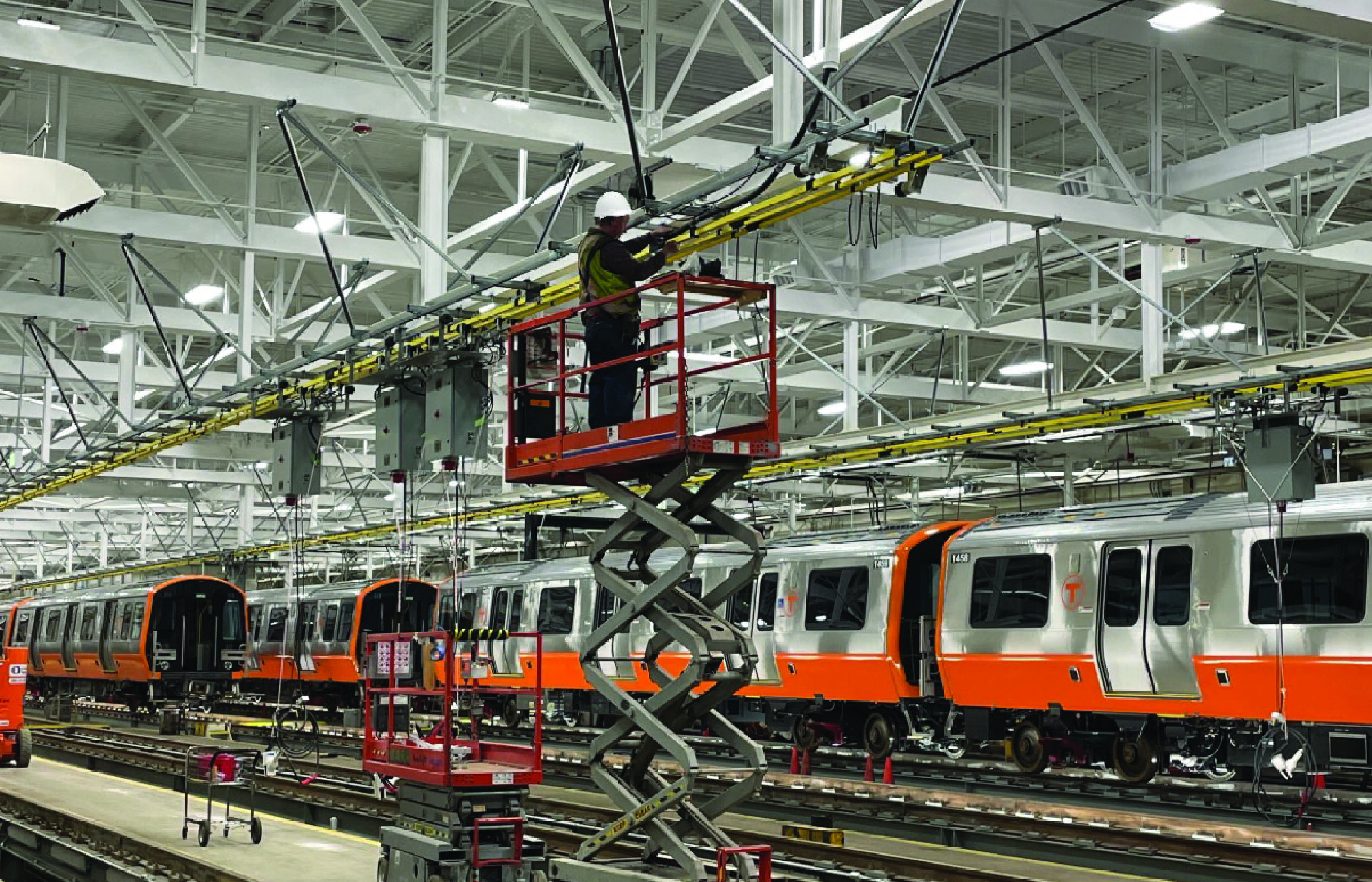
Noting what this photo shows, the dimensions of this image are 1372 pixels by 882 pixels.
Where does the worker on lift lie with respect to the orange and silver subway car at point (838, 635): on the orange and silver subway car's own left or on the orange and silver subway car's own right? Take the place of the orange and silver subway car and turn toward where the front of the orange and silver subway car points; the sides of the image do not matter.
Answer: on the orange and silver subway car's own right

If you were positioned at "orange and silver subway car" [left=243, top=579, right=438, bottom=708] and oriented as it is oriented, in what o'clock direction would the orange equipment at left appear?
The orange equipment at left is roughly at 2 o'clock from the orange and silver subway car.

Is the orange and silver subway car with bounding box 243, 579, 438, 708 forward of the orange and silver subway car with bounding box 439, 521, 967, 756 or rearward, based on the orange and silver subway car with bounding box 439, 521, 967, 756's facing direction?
rearward

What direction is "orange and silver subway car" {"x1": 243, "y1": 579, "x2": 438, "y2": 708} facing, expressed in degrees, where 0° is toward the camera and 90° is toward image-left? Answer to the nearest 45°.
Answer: approximately 315°

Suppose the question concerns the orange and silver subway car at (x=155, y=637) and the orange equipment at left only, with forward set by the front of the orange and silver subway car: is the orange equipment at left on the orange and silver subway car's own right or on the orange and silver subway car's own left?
on the orange and silver subway car's own right
